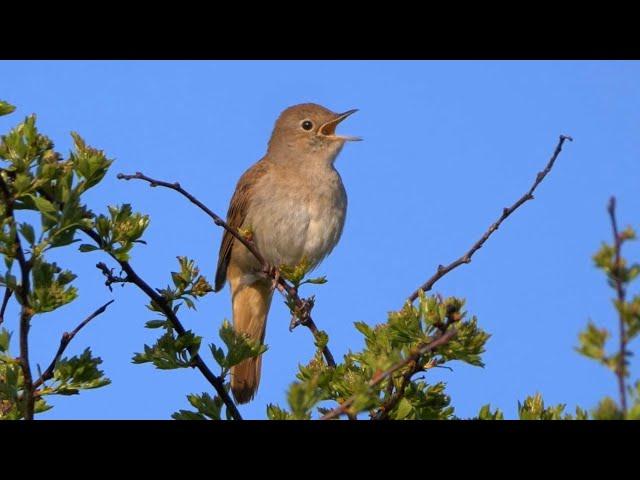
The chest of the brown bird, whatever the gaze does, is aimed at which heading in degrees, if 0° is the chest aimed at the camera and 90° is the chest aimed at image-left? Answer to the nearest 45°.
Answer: approximately 315°

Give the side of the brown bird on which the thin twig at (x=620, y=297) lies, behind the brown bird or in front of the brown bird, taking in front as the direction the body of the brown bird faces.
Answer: in front

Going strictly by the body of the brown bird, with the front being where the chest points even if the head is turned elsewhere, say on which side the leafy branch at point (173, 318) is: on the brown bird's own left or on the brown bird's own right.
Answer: on the brown bird's own right

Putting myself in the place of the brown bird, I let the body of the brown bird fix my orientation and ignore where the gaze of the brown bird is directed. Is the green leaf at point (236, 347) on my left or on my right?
on my right

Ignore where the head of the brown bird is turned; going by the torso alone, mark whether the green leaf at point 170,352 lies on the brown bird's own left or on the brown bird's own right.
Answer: on the brown bird's own right
